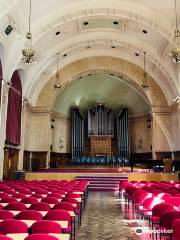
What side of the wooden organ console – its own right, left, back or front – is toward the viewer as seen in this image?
front

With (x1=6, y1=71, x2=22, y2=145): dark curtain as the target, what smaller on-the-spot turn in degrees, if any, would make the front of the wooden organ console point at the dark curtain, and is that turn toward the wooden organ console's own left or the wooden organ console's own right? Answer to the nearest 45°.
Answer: approximately 45° to the wooden organ console's own right

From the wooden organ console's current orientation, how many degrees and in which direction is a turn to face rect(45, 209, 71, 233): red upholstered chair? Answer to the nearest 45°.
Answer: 0° — it already faces it

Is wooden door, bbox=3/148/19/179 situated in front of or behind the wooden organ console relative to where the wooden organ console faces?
in front

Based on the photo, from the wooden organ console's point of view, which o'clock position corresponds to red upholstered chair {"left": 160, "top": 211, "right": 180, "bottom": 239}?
The red upholstered chair is roughly at 12 o'clock from the wooden organ console.
